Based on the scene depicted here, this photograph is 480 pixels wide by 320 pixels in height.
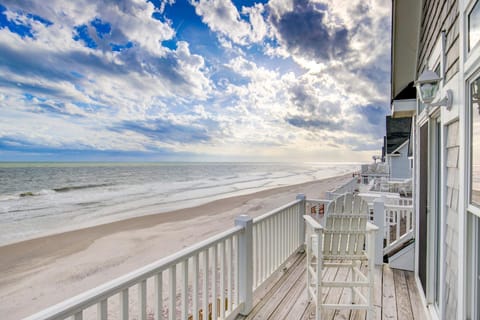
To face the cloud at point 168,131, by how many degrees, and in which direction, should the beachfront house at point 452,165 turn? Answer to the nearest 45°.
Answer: approximately 45° to its right

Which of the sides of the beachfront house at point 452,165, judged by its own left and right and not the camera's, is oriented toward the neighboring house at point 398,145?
right

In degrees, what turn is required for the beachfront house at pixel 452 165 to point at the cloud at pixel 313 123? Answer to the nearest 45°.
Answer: approximately 45° to its right

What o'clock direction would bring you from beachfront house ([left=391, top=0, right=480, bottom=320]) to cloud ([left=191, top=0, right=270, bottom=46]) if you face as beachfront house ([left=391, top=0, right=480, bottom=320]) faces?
The cloud is roughly at 1 o'clock from the beachfront house.

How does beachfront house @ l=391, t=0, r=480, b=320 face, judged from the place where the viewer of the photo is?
facing to the left of the viewer

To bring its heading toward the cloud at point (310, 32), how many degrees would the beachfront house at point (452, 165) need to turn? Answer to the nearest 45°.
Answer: approximately 45° to its right

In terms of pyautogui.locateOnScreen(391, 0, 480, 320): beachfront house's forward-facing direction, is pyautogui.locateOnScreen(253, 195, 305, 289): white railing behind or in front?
in front
